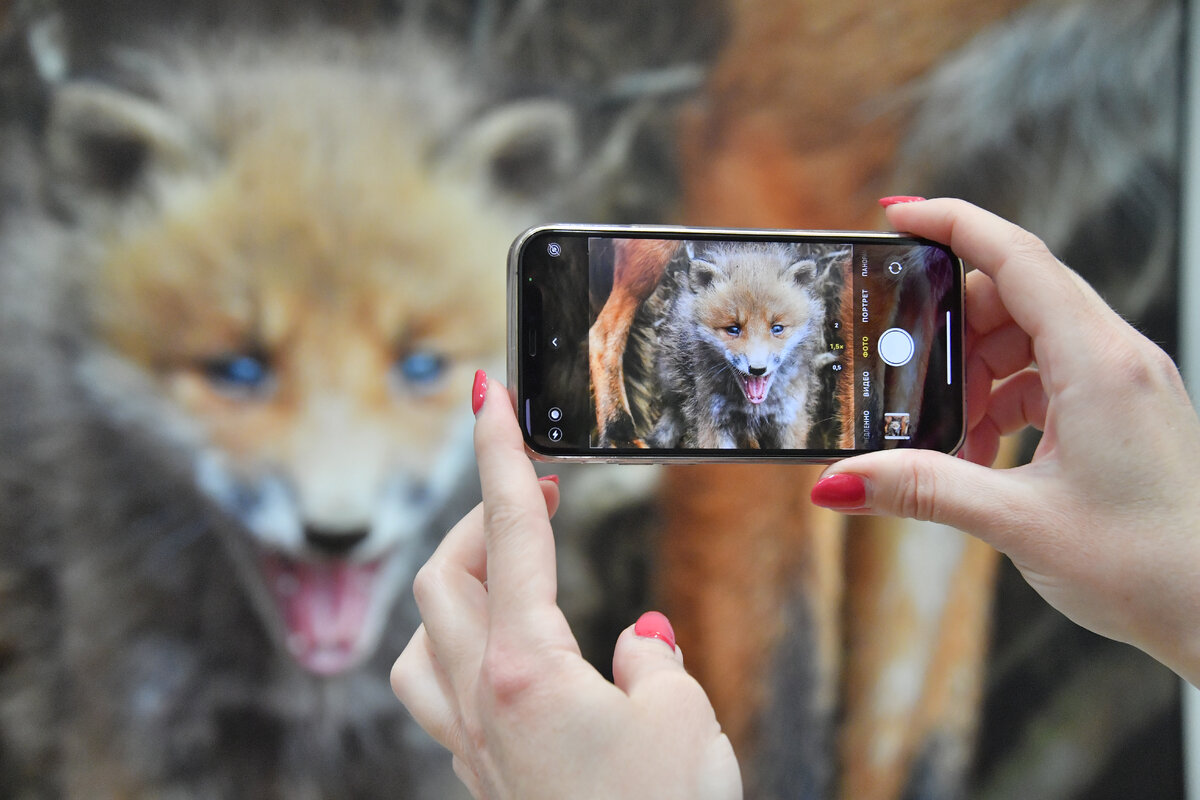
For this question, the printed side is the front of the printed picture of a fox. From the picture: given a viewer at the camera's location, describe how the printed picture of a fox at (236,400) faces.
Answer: facing the viewer
